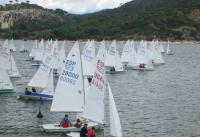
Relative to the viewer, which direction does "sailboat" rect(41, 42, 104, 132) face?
to the viewer's right

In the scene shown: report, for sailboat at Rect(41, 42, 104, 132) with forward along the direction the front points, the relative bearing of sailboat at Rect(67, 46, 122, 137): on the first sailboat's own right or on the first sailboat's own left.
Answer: on the first sailboat's own right
